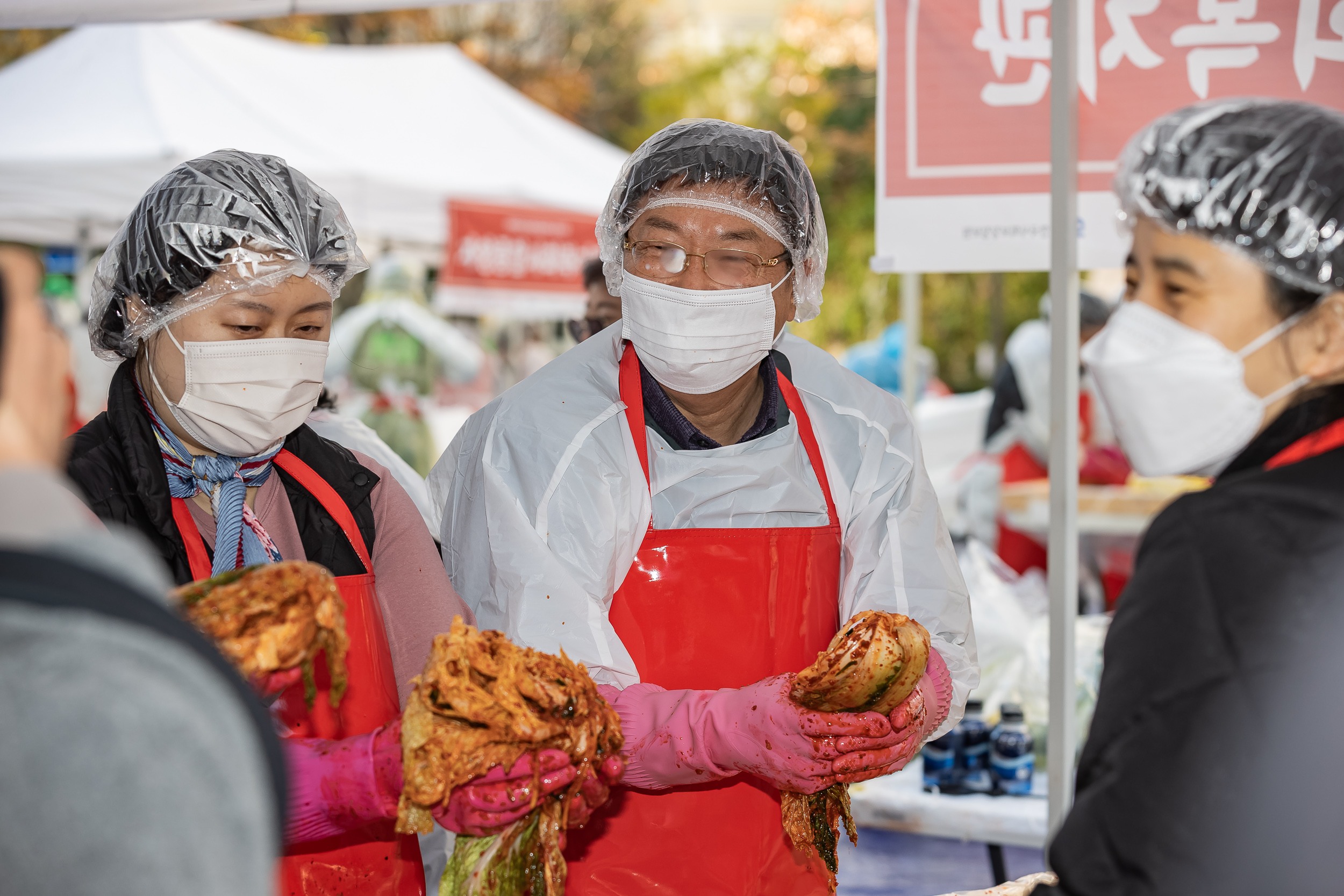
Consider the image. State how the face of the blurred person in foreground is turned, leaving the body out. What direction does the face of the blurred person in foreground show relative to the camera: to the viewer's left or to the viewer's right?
to the viewer's right

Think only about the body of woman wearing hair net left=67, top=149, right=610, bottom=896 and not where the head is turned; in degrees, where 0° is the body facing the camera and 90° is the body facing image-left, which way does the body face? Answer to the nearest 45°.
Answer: approximately 315°

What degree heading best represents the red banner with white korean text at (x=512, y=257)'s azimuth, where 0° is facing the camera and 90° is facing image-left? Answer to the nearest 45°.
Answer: approximately 0°

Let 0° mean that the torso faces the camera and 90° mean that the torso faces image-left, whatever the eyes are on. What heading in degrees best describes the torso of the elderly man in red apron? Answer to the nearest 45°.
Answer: approximately 0°

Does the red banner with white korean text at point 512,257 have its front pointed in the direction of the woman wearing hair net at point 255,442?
yes
